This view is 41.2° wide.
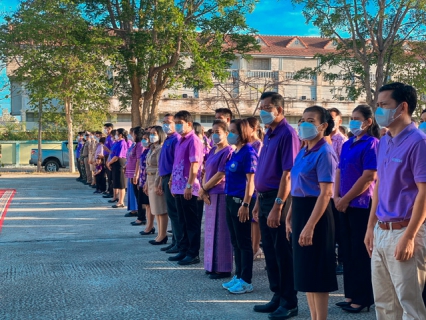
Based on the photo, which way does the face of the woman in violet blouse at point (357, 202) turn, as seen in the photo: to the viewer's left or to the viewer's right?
to the viewer's left

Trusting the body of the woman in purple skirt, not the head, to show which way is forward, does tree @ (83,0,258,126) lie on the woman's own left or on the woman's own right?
on the woman's own right

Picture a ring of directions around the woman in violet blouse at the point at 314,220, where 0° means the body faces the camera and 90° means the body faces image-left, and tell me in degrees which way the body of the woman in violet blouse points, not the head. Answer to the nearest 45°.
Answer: approximately 45°

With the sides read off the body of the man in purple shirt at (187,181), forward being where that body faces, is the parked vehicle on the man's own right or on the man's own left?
on the man's own right

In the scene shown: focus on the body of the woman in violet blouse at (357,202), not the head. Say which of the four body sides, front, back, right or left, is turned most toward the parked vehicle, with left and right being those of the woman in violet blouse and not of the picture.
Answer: right

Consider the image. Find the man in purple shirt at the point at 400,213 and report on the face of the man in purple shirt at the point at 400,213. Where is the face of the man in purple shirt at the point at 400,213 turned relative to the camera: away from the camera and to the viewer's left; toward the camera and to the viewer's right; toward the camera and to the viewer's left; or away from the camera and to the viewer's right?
toward the camera and to the viewer's left

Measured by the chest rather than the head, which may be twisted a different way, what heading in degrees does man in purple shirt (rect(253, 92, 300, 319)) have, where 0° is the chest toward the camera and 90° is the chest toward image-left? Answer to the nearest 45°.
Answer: approximately 45°
